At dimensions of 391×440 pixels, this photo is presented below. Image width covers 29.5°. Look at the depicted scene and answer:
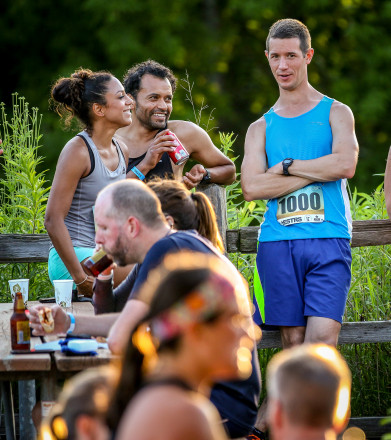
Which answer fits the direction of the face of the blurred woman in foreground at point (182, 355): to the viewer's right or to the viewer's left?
to the viewer's right

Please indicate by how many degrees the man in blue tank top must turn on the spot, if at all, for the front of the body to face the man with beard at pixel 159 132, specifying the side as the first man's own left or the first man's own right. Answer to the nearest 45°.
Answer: approximately 135° to the first man's own right

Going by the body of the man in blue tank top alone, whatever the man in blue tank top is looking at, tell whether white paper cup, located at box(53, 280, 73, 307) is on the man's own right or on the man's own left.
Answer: on the man's own right

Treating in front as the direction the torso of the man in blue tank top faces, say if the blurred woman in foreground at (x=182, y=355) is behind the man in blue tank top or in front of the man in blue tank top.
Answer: in front

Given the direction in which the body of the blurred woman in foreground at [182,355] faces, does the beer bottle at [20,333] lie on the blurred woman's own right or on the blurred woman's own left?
on the blurred woman's own left

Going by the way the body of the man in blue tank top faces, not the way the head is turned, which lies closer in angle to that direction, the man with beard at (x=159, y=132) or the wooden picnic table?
the wooden picnic table

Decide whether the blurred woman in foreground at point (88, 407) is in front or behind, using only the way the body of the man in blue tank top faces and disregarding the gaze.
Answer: in front

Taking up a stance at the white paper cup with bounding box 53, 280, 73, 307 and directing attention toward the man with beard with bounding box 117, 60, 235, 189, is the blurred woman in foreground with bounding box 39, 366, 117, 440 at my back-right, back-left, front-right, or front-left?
back-right

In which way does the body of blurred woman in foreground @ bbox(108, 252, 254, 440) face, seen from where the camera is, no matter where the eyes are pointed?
to the viewer's right

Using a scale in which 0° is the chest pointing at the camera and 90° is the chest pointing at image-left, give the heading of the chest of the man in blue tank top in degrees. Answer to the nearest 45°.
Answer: approximately 0°

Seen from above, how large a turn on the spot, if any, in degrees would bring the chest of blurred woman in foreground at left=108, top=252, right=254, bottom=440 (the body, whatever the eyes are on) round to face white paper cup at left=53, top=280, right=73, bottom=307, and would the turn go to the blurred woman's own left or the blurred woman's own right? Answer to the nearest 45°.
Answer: approximately 90° to the blurred woman's own left

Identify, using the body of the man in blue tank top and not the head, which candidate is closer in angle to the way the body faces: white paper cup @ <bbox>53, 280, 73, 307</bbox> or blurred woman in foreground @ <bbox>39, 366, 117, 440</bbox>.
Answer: the blurred woman in foreground
